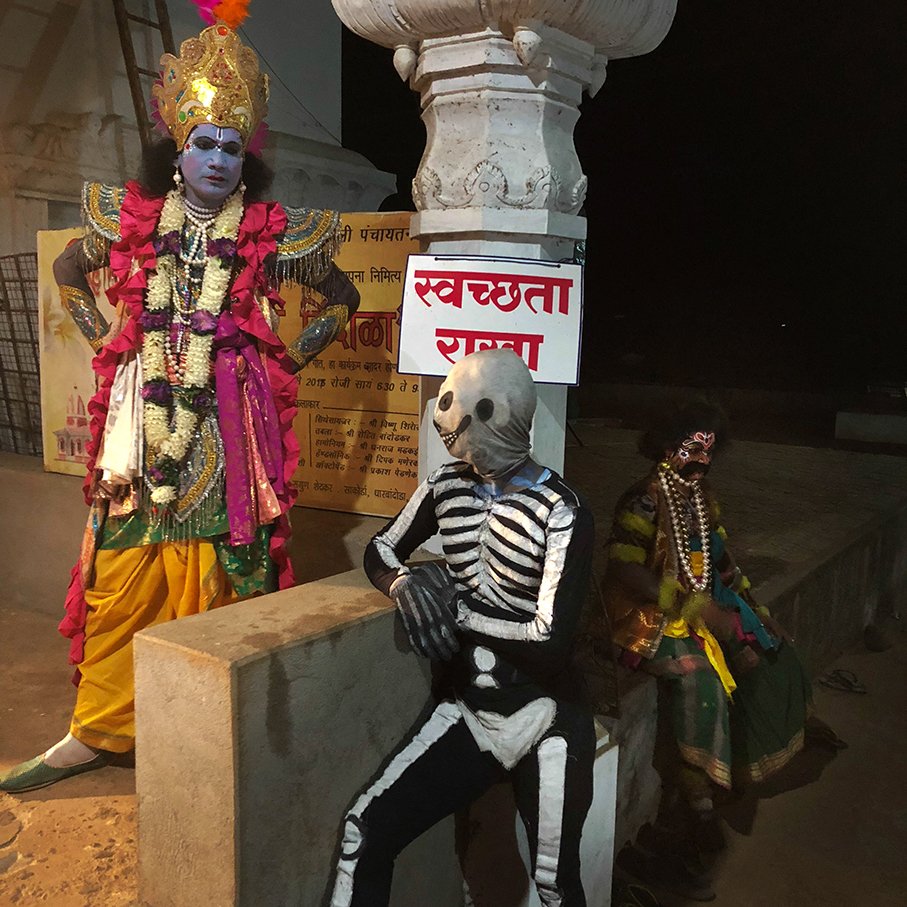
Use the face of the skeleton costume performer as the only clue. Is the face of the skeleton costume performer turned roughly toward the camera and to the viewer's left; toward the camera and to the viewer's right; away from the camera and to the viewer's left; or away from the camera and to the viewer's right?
toward the camera and to the viewer's left

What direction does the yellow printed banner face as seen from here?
toward the camera

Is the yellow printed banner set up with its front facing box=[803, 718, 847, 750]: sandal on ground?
no

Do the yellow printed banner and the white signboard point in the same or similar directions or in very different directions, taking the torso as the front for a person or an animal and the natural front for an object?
same or similar directions

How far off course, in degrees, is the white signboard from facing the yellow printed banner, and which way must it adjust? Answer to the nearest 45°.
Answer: approximately 135° to its right

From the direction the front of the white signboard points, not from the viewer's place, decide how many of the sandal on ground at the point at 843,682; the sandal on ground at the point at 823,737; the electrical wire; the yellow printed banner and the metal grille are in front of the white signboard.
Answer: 0

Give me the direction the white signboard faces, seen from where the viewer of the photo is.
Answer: facing the viewer

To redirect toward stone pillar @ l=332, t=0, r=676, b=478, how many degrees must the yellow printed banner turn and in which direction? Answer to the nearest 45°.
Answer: approximately 90° to its left

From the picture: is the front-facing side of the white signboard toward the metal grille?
no

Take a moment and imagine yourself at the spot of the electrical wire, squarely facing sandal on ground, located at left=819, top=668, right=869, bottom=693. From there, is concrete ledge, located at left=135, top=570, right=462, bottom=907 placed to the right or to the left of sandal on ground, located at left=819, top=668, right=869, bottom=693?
right

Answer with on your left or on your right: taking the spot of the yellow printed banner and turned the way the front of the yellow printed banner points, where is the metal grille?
on your right
